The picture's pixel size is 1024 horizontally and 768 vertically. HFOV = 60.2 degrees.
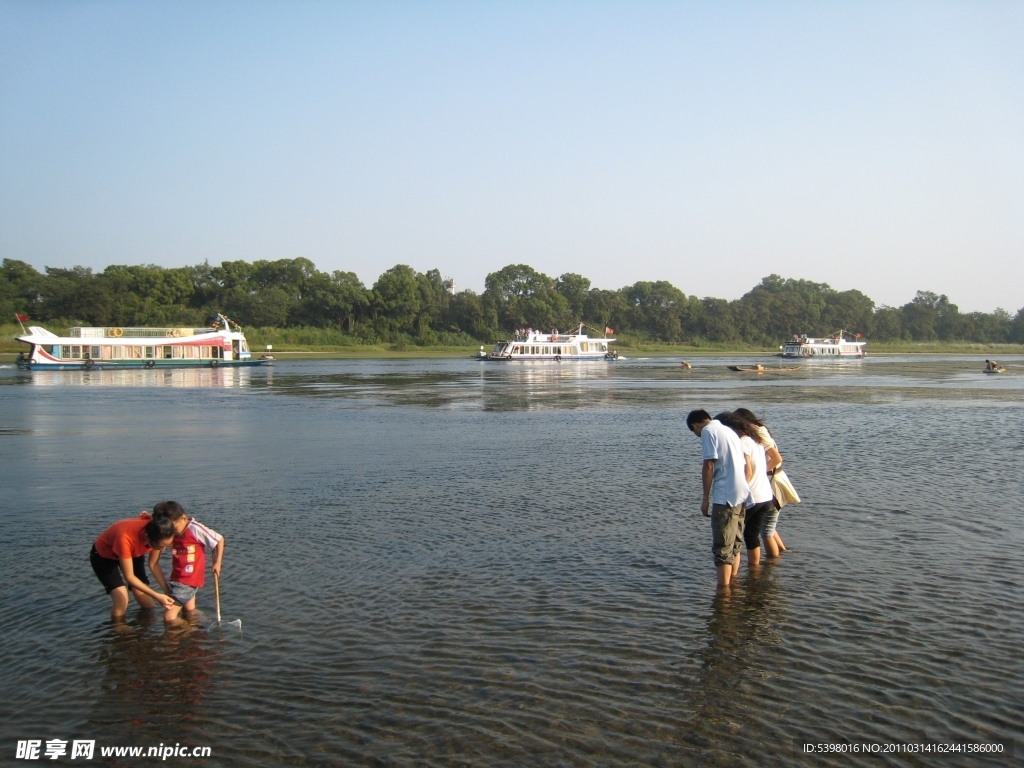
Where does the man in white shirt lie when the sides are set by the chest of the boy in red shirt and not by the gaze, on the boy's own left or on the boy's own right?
on the boy's own left

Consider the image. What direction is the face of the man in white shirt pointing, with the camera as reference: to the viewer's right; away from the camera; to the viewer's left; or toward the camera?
to the viewer's left

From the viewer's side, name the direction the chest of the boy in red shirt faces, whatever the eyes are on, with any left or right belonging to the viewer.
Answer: facing the viewer and to the left of the viewer

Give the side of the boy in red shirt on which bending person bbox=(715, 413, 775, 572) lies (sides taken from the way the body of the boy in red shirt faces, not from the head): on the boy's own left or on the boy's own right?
on the boy's own left

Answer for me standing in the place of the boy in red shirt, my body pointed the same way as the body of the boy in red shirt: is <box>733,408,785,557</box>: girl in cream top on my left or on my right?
on my left
